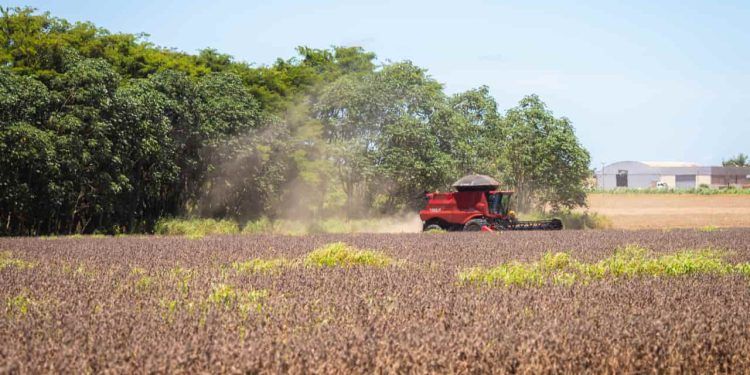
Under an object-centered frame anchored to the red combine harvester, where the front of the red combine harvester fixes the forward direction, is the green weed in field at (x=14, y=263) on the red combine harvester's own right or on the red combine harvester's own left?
on the red combine harvester's own right

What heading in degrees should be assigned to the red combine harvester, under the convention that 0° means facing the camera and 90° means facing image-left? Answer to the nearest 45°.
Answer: approximately 315°

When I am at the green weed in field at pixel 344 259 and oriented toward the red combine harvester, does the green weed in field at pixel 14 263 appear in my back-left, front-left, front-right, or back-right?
back-left

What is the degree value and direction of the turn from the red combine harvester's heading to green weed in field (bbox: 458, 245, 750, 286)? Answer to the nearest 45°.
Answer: approximately 45° to its right

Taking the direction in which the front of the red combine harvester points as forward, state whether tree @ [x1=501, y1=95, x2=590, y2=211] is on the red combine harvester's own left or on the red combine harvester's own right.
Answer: on the red combine harvester's own left

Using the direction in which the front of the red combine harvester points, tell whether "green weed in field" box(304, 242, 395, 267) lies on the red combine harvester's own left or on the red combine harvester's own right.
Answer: on the red combine harvester's own right
